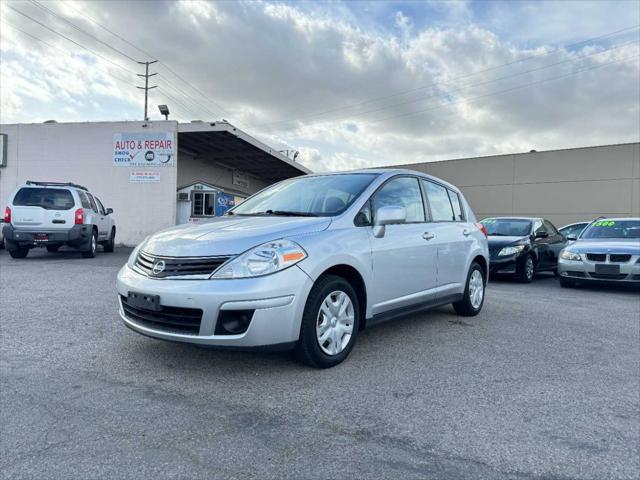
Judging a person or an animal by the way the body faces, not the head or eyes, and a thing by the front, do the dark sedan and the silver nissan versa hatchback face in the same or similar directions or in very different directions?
same or similar directions

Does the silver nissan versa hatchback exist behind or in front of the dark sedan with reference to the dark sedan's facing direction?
in front

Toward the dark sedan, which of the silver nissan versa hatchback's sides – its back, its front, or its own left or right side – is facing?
back

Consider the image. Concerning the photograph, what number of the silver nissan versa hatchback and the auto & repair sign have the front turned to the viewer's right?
0

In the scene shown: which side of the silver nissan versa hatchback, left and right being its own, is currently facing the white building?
right

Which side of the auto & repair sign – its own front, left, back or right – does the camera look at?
front

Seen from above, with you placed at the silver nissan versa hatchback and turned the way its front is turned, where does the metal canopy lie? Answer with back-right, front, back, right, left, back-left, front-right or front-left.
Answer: back-right
